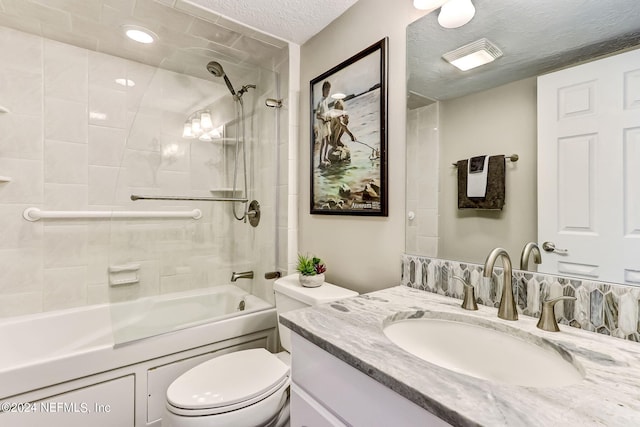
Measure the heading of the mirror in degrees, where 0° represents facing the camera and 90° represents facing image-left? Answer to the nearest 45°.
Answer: approximately 45°

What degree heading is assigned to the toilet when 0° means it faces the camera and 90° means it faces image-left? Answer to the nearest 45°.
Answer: approximately 45°

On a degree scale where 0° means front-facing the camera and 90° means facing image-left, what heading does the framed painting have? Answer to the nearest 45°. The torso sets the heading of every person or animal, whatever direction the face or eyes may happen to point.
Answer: approximately 45°

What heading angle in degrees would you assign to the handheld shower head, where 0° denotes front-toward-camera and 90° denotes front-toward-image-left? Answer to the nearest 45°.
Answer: approximately 45°

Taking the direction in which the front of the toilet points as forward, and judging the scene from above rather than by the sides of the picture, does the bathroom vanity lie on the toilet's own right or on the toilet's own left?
on the toilet's own left
